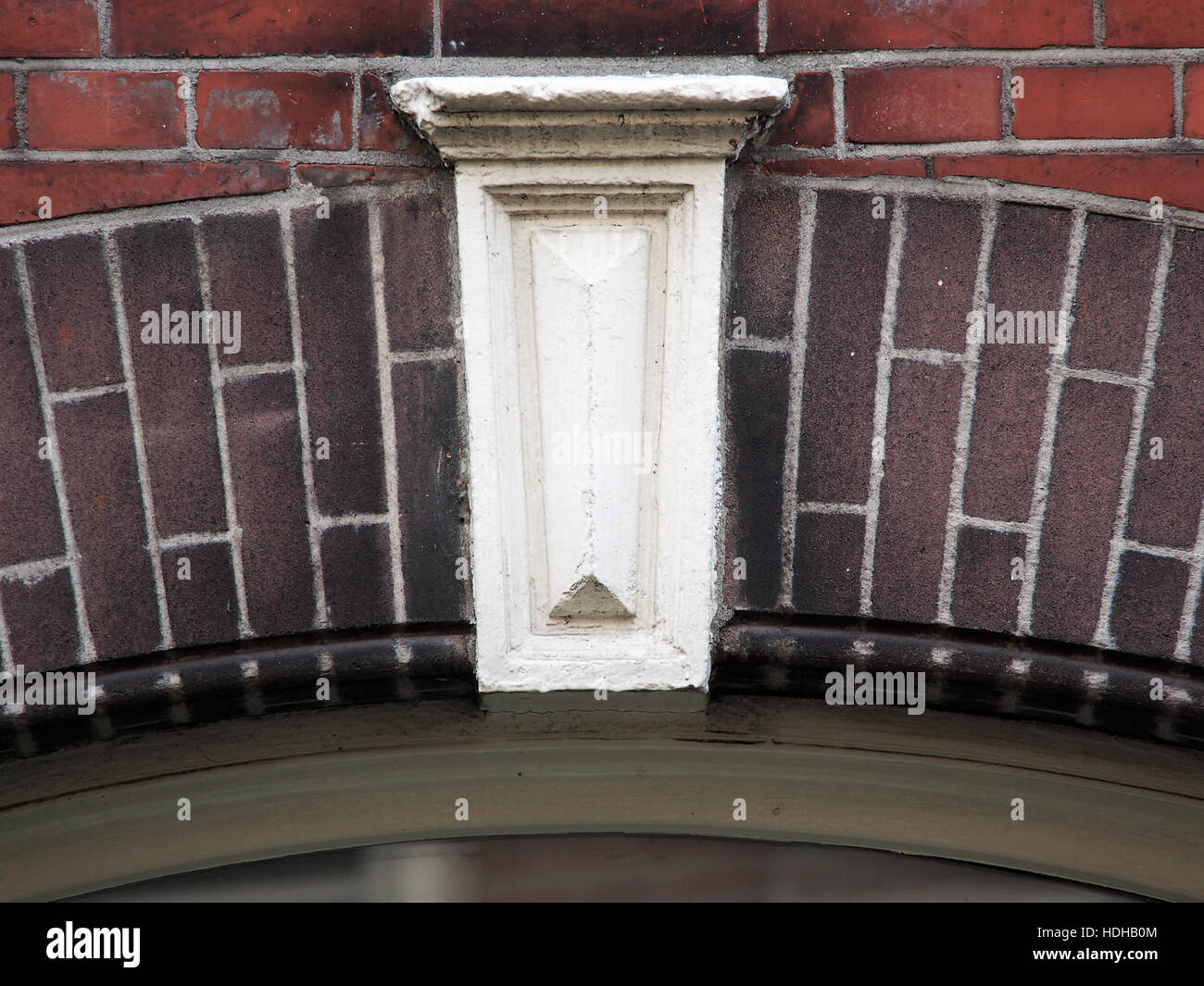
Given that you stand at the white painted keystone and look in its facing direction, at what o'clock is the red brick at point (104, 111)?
The red brick is roughly at 3 o'clock from the white painted keystone.

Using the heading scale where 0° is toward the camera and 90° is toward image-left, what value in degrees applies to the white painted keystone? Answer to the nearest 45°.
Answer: approximately 0°

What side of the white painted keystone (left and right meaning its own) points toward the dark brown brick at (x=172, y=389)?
right

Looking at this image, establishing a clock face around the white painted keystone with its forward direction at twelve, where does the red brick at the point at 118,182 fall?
The red brick is roughly at 3 o'clock from the white painted keystone.

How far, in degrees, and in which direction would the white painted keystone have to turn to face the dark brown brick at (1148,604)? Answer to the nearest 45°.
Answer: approximately 90° to its left

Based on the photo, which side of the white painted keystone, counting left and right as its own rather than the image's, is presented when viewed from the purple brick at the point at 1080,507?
left

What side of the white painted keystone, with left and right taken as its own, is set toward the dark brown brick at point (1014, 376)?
left
